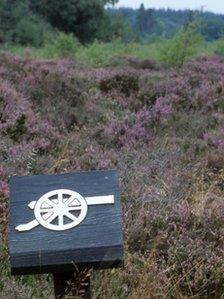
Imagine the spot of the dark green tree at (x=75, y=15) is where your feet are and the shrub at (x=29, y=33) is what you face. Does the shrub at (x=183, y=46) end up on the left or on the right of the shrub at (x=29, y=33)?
left

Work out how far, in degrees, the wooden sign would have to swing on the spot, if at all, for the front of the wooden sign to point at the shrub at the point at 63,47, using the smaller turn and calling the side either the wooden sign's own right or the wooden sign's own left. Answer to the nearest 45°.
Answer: approximately 180°

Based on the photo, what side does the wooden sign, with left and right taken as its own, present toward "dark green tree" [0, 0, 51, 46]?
back

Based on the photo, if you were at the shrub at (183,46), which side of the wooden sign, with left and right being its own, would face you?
back

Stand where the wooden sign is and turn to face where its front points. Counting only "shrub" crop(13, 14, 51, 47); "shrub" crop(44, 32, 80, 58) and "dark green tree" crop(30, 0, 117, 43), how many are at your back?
3

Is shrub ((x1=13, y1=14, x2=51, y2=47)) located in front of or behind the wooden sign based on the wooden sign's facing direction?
behind

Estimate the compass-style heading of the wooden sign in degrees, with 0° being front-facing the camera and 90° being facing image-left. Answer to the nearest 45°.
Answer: approximately 0°
